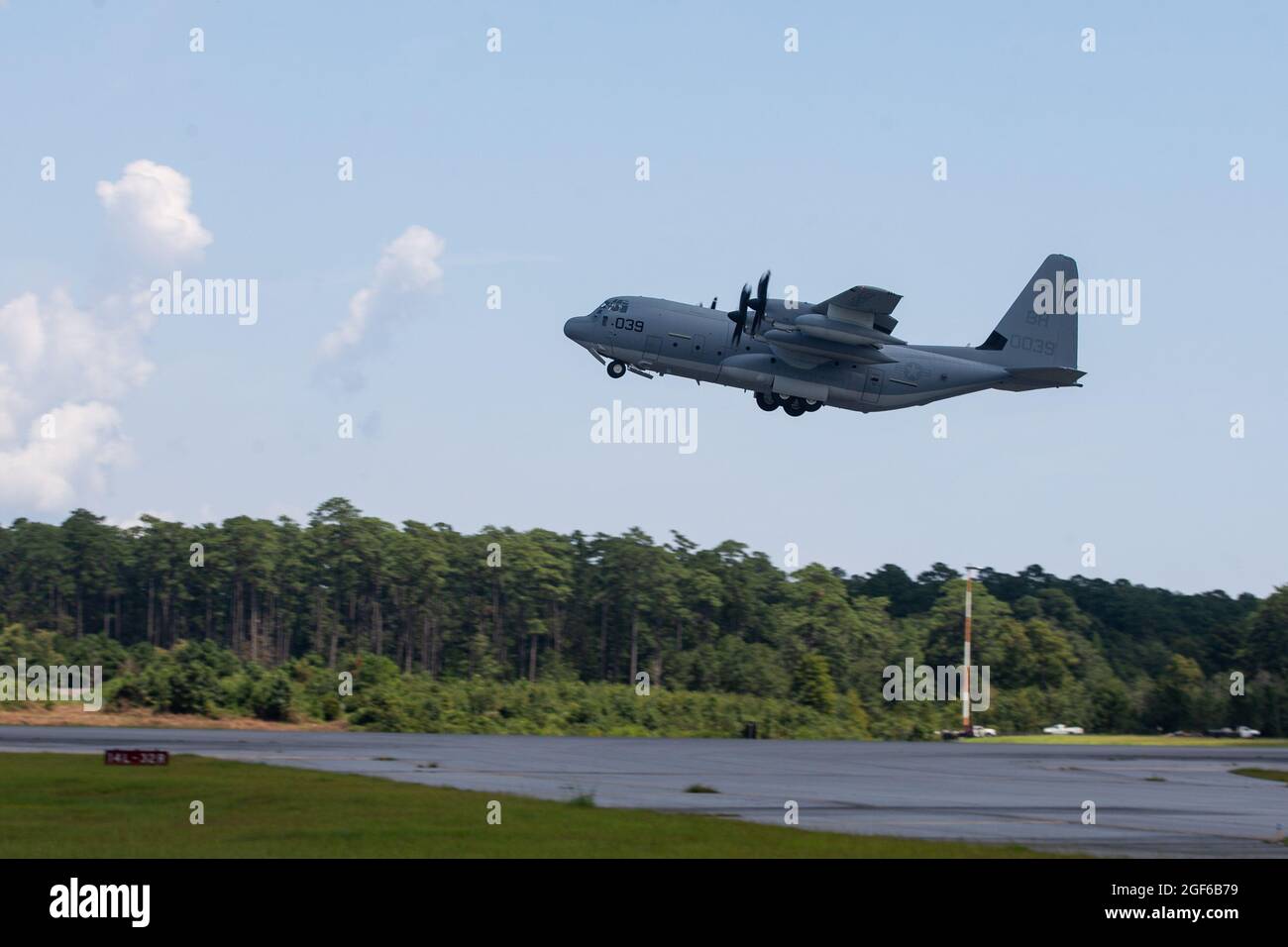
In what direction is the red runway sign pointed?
toward the camera
